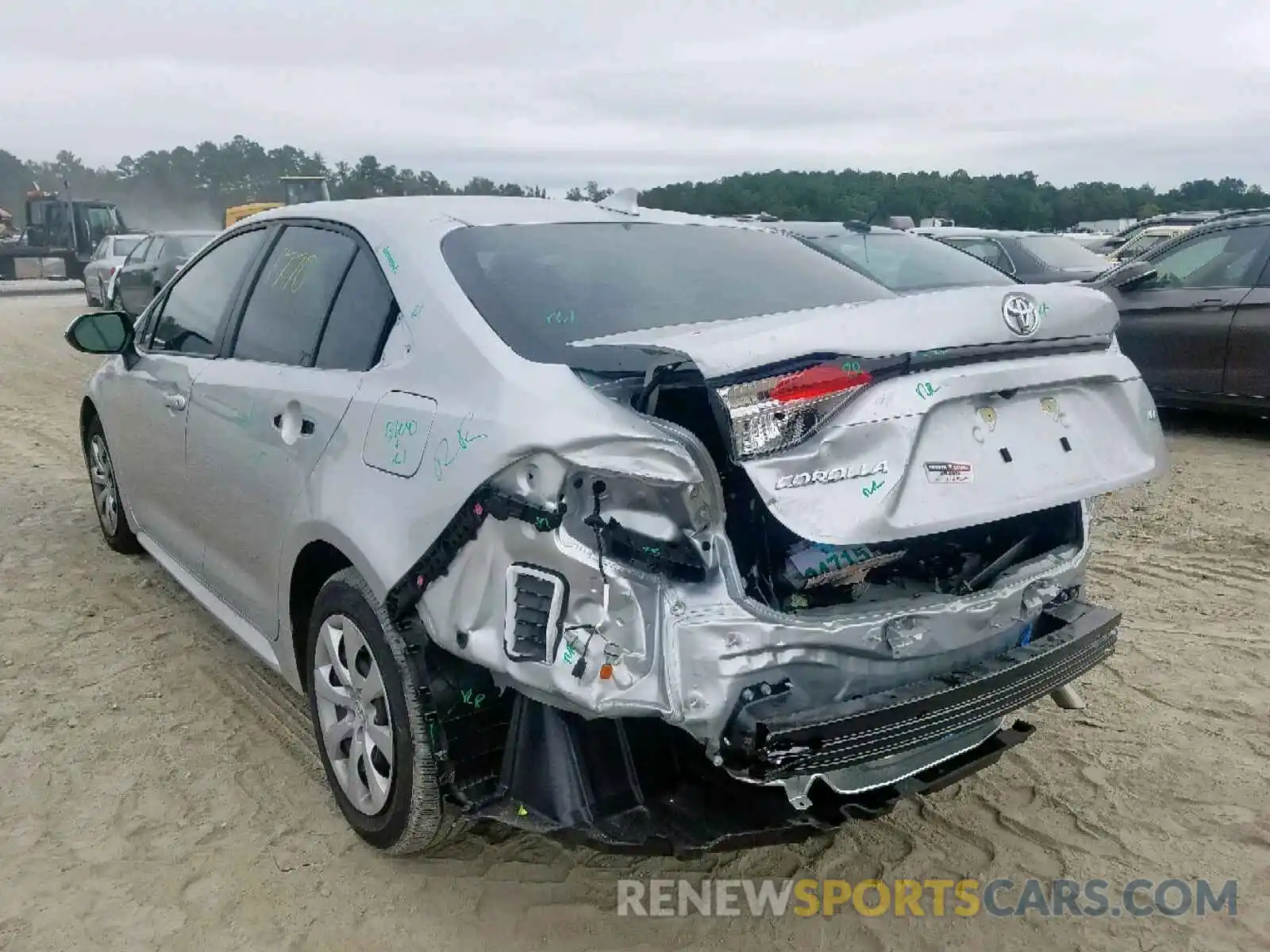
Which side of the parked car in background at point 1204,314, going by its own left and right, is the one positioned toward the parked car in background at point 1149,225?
right

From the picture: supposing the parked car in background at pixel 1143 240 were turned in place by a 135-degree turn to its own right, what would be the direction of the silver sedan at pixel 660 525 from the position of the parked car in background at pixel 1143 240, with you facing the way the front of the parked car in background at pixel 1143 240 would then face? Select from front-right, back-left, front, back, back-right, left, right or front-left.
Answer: back-right

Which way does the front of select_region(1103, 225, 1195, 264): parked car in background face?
to the viewer's left

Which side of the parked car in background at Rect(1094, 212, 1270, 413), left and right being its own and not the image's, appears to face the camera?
left

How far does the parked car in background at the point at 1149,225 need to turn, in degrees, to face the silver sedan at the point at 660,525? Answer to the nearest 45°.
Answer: approximately 90° to its left

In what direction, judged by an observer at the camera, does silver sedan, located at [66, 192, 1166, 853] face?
facing away from the viewer and to the left of the viewer

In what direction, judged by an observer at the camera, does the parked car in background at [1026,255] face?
facing away from the viewer and to the left of the viewer

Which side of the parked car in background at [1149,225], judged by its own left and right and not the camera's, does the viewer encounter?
left

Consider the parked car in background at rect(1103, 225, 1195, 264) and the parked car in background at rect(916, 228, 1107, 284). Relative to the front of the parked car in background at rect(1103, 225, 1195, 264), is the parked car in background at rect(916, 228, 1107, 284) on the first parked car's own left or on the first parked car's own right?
on the first parked car's own left

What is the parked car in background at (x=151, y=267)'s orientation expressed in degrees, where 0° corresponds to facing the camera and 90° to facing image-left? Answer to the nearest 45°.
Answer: approximately 45°

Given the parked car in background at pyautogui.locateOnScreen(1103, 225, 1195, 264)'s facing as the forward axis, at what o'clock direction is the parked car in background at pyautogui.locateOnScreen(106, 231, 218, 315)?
the parked car in background at pyautogui.locateOnScreen(106, 231, 218, 315) is roughly at 11 o'clock from the parked car in background at pyautogui.locateOnScreen(1103, 225, 1195, 264).

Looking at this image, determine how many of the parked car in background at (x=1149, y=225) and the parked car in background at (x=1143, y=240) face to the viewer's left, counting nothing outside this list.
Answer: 2
